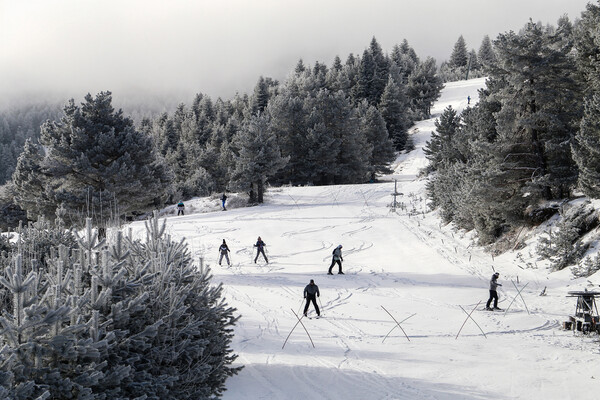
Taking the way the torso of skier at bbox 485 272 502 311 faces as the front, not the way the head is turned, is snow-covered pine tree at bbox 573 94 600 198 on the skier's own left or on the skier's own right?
on the skier's own left

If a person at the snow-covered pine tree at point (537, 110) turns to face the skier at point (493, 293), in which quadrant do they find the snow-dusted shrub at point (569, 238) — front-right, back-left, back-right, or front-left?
front-left

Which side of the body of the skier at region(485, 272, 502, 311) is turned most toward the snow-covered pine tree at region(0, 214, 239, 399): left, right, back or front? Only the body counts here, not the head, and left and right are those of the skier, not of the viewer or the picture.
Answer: right
